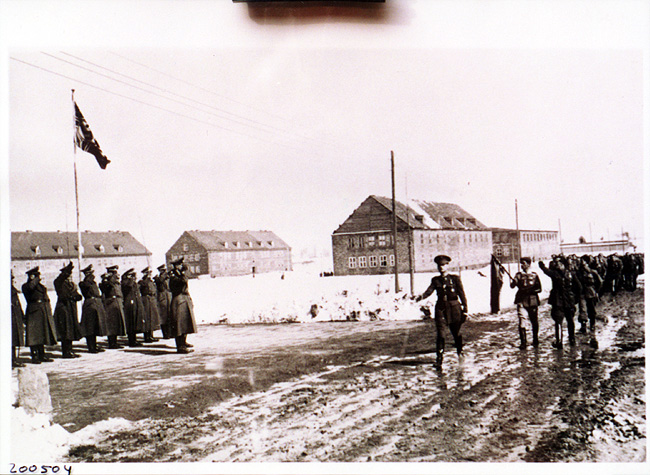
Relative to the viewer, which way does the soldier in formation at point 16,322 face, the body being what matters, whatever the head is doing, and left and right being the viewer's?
facing to the right of the viewer

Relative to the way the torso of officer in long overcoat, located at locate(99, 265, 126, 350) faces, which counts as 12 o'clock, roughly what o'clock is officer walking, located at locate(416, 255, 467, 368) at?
The officer walking is roughly at 12 o'clock from the officer in long overcoat.

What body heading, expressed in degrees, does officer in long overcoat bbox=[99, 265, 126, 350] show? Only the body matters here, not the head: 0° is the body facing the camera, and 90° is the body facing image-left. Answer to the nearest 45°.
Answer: approximately 315°

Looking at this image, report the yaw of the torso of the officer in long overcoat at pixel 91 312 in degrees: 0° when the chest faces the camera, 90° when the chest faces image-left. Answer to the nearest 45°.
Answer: approximately 270°

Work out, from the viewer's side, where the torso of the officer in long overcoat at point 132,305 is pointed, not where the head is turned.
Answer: to the viewer's right

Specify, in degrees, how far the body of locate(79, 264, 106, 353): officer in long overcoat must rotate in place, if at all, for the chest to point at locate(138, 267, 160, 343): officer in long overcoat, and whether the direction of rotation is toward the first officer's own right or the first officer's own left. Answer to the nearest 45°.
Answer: approximately 45° to the first officer's own left
